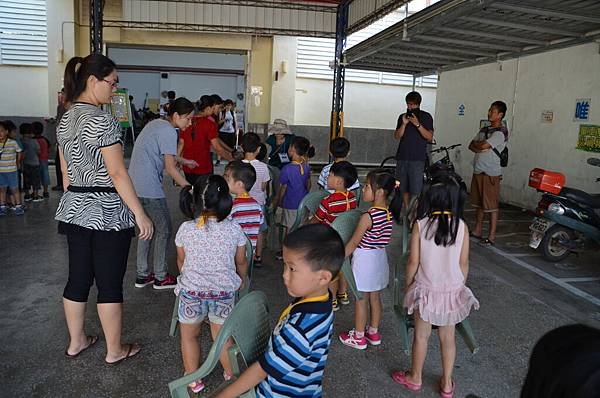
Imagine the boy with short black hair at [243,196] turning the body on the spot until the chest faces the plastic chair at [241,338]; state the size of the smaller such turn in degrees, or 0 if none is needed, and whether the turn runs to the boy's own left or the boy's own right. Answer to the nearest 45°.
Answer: approximately 135° to the boy's own left

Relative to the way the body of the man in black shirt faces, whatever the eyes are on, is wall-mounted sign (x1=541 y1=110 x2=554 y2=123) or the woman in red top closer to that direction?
the woman in red top

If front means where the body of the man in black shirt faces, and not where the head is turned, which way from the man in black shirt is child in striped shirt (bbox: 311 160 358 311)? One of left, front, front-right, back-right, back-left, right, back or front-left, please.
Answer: front

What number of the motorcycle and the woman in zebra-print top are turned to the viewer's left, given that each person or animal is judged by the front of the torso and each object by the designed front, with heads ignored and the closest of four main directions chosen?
0

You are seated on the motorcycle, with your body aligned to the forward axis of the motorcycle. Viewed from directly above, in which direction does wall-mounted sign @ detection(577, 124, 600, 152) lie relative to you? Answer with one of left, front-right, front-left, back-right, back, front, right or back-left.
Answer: front-left

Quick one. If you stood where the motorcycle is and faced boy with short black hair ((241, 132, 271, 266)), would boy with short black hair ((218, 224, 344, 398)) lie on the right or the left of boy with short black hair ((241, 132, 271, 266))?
left

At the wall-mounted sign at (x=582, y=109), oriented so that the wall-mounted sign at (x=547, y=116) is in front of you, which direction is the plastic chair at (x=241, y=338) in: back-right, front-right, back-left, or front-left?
back-left

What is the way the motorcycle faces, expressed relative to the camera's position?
facing away from the viewer and to the right of the viewer

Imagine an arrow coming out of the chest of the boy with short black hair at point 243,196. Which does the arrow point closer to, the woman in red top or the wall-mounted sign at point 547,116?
the woman in red top

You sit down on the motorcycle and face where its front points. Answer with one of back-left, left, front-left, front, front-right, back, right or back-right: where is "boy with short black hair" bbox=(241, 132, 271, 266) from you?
back

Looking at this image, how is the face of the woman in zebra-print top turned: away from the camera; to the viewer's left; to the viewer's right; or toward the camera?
to the viewer's right

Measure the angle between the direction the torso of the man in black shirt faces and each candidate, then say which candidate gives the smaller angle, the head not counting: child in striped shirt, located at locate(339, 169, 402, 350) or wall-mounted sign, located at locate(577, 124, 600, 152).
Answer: the child in striped shirt
